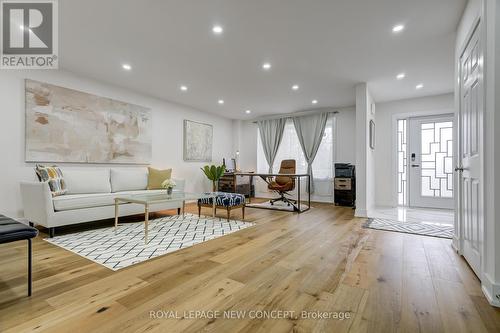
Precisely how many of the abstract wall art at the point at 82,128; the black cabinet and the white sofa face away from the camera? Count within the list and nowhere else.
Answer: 0

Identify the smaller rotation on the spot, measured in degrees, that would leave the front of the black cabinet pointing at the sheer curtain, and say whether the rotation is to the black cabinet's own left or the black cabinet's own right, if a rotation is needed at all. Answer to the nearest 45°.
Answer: approximately 90° to the black cabinet's own right

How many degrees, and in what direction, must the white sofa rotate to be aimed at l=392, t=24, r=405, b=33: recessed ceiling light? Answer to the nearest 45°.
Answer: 0° — it already faces it

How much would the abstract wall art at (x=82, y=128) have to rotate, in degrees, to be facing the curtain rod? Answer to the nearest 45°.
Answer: approximately 45° to its left

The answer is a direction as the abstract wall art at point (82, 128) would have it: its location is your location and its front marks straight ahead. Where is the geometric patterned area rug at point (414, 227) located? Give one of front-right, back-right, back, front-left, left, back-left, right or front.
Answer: front

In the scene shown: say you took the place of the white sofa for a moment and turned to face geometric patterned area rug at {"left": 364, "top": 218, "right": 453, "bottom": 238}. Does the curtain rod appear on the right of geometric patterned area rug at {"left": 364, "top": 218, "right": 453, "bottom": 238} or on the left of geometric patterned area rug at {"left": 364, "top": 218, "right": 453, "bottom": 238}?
left

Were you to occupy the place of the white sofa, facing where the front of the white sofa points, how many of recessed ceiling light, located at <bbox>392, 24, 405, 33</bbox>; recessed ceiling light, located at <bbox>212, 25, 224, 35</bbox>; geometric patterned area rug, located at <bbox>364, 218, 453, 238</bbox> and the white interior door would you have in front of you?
4

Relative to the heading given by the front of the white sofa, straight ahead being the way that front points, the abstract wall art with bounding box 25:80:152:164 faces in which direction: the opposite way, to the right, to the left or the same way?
the same way

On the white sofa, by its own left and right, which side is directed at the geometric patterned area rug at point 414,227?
front

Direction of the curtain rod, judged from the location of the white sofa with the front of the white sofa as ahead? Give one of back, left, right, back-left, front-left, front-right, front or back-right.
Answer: front-left

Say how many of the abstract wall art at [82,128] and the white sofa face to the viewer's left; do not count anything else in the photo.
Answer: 0

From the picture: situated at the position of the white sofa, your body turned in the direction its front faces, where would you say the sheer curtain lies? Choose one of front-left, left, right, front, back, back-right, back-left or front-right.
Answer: front-left

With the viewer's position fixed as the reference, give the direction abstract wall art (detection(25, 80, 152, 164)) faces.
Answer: facing the viewer and to the right of the viewer

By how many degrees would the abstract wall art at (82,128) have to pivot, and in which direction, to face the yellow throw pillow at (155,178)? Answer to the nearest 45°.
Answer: approximately 45° to its left

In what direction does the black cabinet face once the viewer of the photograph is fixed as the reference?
facing the viewer and to the left of the viewer

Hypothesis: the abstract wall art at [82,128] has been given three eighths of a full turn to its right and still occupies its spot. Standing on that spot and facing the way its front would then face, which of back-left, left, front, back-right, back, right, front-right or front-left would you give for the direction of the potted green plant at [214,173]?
back

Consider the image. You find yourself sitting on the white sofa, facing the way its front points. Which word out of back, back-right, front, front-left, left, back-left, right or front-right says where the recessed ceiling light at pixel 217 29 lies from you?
front

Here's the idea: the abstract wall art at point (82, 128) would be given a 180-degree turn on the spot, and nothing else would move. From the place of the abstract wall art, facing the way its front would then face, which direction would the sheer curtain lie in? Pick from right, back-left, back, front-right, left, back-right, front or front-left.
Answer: back-right

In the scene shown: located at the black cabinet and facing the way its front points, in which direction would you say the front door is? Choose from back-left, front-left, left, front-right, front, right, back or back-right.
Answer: back-left
